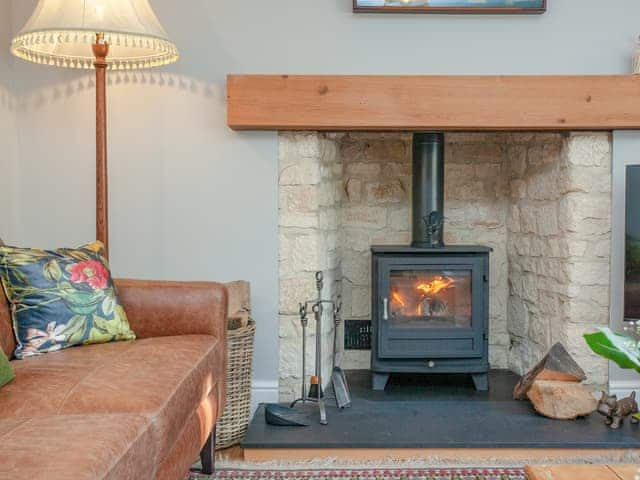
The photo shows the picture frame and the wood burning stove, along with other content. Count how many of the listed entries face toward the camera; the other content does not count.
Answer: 2

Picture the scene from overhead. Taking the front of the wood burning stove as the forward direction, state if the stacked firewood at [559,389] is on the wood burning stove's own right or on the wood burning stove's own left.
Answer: on the wood burning stove's own left

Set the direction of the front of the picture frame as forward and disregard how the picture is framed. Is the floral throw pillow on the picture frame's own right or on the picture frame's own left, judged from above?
on the picture frame's own right

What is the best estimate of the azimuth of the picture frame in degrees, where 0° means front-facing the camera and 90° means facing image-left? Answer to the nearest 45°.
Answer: approximately 0°

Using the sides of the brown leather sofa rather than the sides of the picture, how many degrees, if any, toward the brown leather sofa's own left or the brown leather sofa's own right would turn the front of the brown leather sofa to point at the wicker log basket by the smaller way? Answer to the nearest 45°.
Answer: approximately 90° to the brown leather sofa's own left

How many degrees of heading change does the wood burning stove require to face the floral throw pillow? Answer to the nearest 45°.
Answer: approximately 45° to its right

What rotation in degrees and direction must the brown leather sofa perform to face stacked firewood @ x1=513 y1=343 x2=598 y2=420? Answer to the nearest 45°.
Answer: approximately 45° to its left
